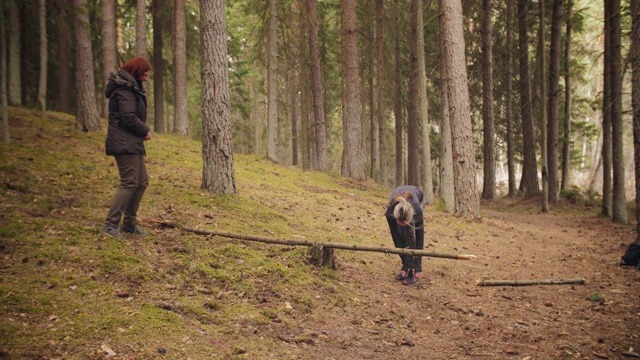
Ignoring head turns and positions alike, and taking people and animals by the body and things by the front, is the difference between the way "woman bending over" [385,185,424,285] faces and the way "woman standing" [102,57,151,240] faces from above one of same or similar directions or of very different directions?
very different directions

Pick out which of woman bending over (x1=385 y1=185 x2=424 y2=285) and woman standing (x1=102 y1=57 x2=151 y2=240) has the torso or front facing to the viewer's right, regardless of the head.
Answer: woman standing (x1=102 y1=57 x2=151 y2=240)

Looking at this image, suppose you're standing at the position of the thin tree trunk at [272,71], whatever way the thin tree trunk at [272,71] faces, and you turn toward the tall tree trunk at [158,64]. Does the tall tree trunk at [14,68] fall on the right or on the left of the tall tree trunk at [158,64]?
left

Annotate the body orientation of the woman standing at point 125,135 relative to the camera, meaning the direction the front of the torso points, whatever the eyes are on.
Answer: to the viewer's right

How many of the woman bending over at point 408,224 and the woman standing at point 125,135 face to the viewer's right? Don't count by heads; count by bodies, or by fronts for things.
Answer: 1

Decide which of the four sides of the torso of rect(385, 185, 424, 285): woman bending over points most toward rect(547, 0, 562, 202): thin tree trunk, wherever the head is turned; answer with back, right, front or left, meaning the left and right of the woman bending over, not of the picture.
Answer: back

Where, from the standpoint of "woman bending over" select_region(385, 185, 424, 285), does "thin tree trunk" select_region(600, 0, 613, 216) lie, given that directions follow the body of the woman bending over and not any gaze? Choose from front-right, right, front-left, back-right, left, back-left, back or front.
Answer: back

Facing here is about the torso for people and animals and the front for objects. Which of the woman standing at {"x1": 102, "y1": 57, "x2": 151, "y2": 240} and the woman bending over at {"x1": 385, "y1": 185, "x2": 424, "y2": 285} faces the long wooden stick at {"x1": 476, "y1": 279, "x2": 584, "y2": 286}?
the woman standing at {"x1": 102, "y1": 57, "x2": 151, "y2": 240}

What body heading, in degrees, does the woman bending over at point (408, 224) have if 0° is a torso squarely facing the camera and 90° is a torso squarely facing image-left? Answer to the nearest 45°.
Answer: approximately 45°

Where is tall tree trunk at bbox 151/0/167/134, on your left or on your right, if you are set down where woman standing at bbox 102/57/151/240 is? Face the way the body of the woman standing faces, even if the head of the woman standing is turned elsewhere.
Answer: on your left

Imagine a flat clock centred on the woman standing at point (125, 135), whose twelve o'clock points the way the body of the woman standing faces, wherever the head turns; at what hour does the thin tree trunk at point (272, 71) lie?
The thin tree trunk is roughly at 10 o'clock from the woman standing.
